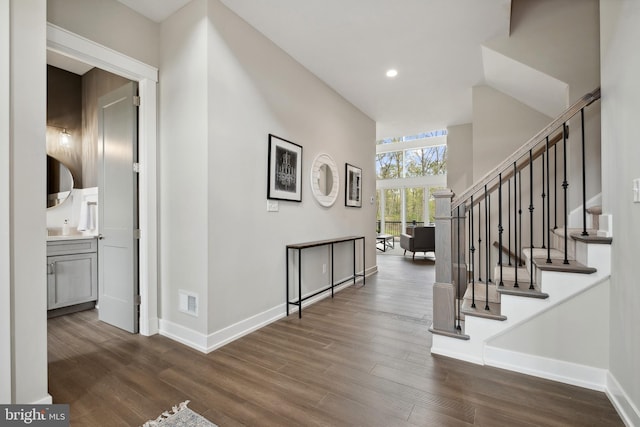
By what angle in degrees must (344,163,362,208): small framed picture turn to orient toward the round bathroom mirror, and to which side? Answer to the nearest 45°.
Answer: approximately 135° to its right

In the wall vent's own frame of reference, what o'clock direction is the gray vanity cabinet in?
The gray vanity cabinet is roughly at 3 o'clock from the wall vent.

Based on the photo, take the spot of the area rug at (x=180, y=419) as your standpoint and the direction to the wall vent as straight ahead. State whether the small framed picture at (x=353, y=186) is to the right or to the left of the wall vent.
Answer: right

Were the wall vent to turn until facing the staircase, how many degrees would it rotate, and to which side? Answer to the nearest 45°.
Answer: approximately 90° to its left

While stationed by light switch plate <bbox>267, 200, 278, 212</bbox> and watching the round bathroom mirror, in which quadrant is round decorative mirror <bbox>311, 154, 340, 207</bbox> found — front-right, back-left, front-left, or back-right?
back-right

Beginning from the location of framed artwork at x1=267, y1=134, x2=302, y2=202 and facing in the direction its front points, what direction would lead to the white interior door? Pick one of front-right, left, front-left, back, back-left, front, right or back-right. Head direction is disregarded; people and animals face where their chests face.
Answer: back-right

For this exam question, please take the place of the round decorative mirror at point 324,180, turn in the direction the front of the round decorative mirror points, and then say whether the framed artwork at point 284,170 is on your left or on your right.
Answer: on your right

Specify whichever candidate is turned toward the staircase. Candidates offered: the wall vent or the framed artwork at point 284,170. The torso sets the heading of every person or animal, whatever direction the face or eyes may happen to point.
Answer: the framed artwork

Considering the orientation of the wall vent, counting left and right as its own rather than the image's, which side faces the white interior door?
right

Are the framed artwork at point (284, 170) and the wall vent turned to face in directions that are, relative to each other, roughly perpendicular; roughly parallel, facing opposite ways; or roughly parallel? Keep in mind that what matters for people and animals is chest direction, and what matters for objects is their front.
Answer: roughly perpendicular
